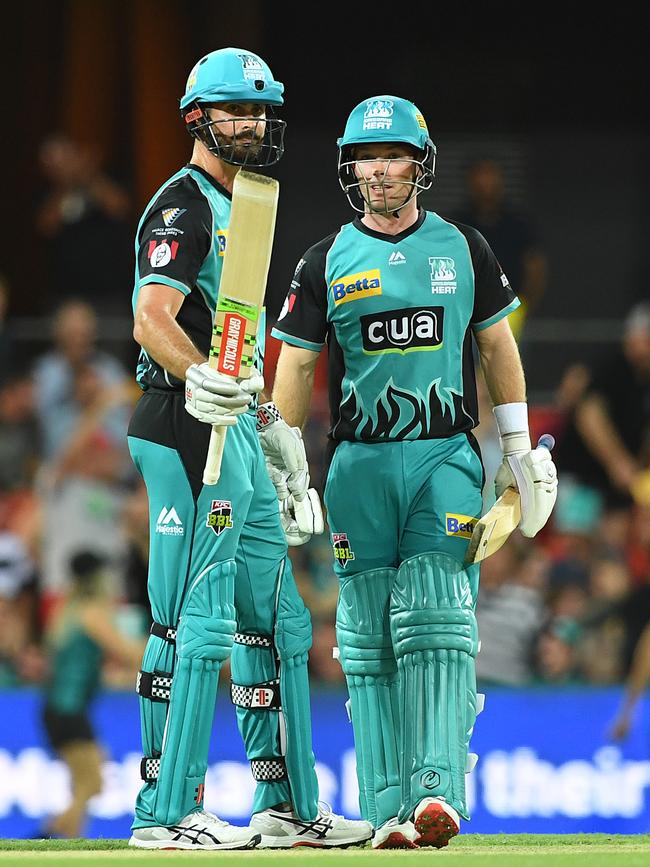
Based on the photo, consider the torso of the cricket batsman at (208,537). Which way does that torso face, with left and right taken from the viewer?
facing to the right of the viewer

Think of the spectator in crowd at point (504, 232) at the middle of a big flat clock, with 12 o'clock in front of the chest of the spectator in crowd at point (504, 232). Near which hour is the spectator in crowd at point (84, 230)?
the spectator in crowd at point (84, 230) is roughly at 3 o'clock from the spectator in crowd at point (504, 232).

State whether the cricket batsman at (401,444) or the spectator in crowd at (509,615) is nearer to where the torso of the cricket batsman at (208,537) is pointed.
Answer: the cricket batsman
